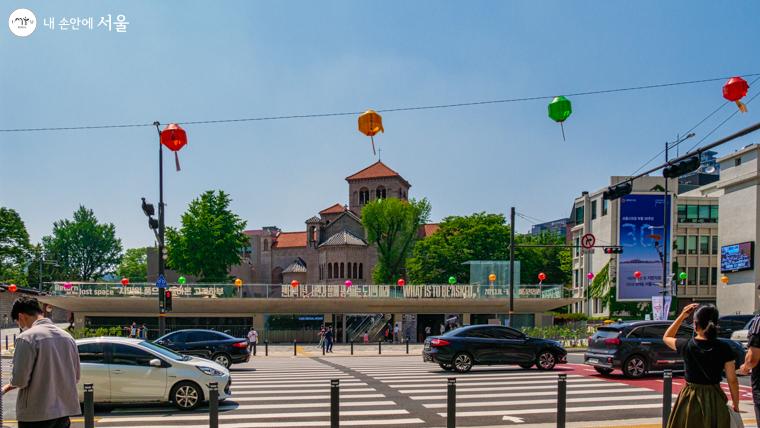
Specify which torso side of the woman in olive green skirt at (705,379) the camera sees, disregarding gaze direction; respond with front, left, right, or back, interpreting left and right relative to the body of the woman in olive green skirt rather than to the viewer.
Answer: back

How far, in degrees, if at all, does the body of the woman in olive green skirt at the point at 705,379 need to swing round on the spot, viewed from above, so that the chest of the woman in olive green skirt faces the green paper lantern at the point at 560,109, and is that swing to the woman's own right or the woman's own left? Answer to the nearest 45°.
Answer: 0° — they already face it

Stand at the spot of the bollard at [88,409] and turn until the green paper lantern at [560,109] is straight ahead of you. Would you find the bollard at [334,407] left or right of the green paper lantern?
right

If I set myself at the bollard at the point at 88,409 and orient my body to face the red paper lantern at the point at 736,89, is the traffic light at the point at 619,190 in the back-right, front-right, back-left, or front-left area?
front-left

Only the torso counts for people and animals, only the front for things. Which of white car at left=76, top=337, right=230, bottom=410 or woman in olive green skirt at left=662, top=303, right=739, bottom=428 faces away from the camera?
the woman in olive green skirt

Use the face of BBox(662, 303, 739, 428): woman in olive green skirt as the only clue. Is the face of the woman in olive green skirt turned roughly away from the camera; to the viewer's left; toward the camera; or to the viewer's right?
away from the camera

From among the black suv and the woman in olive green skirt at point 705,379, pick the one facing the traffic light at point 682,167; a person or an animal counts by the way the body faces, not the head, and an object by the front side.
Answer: the woman in olive green skirt

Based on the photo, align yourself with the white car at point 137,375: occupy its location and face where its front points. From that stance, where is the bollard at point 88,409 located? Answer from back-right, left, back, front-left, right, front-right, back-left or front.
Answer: right

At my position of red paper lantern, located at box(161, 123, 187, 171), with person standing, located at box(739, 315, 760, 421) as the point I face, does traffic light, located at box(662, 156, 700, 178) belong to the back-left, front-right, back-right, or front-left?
front-left

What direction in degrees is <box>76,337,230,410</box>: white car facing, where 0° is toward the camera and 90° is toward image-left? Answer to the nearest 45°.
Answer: approximately 270°

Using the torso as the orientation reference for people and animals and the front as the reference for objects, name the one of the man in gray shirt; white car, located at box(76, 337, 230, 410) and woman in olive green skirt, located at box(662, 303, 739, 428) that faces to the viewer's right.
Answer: the white car
